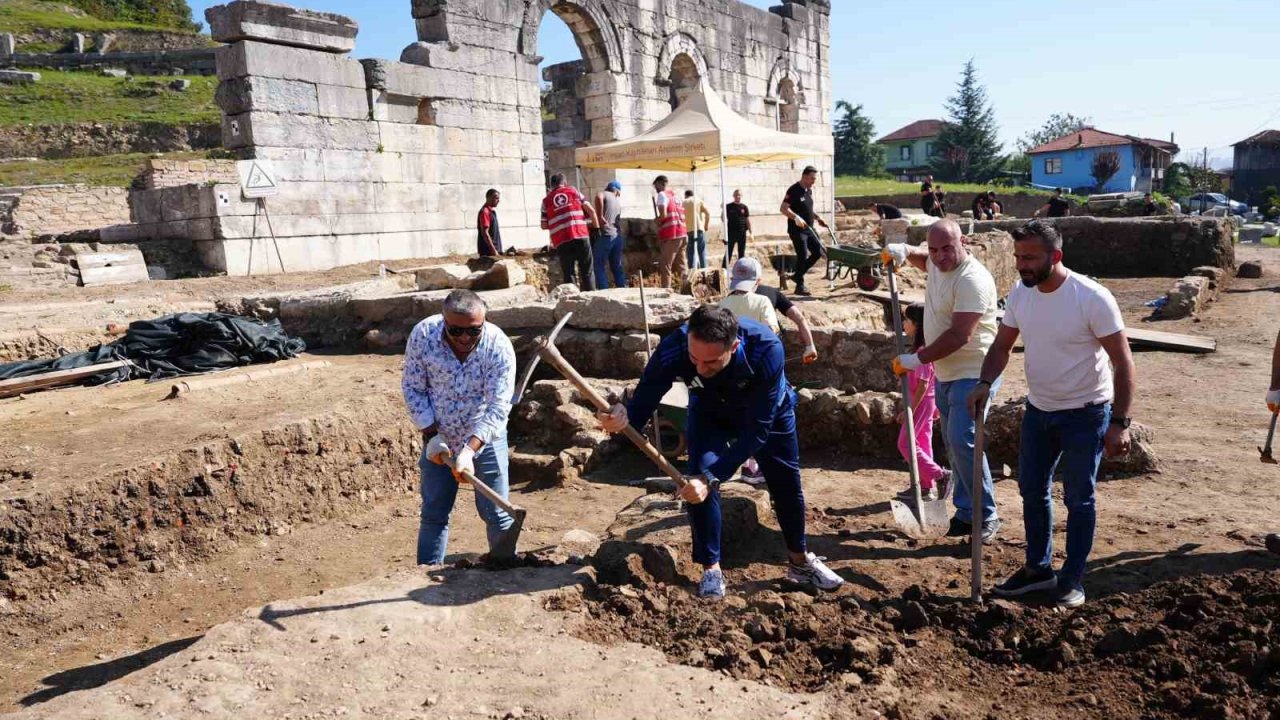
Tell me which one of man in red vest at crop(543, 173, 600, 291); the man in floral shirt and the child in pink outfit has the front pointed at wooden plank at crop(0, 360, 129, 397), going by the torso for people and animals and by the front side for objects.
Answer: the child in pink outfit

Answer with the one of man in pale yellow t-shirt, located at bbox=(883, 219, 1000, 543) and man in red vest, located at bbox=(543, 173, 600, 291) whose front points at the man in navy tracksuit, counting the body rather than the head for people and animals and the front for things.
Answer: the man in pale yellow t-shirt

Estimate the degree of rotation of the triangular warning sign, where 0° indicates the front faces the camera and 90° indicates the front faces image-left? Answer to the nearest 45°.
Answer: approximately 0°

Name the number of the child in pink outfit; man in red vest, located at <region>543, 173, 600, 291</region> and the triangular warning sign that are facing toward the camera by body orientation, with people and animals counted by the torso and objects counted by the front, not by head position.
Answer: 1

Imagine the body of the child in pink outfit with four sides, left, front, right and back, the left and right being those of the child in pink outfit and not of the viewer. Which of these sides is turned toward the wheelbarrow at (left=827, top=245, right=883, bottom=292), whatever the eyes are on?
right

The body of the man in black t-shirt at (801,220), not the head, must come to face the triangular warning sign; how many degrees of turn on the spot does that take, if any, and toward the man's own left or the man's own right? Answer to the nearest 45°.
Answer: approximately 135° to the man's own right

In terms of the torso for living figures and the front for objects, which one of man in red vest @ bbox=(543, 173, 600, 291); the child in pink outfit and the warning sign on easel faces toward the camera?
the warning sign on easel

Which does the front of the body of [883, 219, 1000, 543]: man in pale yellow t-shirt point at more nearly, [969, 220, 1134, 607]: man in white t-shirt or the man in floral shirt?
the man in floral shirt

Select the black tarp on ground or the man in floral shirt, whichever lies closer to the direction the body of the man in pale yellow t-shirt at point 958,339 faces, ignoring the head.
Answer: the man in floral shirt

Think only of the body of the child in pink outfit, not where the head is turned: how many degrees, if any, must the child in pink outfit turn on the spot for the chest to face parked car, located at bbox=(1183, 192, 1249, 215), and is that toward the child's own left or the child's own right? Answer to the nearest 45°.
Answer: approximately 90° to the child's own right

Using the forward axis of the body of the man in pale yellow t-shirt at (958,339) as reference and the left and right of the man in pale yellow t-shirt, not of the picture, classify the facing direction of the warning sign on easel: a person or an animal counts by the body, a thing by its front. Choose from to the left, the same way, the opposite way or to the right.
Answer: to the left

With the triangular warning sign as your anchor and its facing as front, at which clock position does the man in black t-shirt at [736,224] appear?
The man in black t-shirt is roughly at 9 o'clock from the triangular warning sign.

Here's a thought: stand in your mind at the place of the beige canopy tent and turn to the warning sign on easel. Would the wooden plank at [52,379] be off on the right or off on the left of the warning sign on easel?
left

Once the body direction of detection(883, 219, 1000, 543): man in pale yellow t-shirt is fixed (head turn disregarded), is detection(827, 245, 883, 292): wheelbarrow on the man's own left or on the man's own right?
on the man's own right

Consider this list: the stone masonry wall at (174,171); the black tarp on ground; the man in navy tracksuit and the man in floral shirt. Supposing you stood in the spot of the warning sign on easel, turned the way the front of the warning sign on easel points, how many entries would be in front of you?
3

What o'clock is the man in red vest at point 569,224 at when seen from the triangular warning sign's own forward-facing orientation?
The man in red vest is roughly at 10 o'clock from the triangular warning sign.
